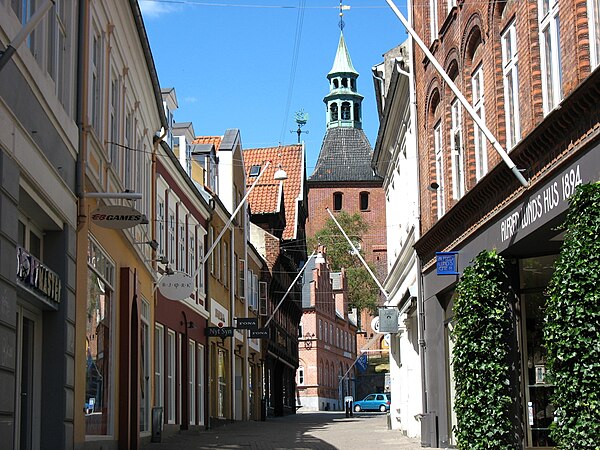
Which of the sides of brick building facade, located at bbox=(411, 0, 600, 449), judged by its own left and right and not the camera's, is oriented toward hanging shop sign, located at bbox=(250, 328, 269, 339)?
right

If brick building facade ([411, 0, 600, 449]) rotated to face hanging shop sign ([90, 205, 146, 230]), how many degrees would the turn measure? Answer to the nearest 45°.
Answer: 0° — it already faces it

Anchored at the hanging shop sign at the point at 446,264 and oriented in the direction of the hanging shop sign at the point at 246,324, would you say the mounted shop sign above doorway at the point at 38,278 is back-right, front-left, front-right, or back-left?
back-left

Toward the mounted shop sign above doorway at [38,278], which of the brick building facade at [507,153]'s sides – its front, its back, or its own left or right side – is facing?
front

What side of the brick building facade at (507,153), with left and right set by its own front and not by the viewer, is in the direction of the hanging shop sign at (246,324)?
right

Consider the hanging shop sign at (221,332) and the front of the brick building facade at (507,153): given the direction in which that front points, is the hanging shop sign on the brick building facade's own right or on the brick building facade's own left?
on the brick building facade's own right

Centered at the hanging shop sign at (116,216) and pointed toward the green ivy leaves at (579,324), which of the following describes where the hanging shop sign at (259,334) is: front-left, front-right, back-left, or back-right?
back-left

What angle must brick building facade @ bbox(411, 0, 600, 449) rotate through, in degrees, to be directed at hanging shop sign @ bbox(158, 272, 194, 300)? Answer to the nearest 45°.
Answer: approximately 90° to its right
